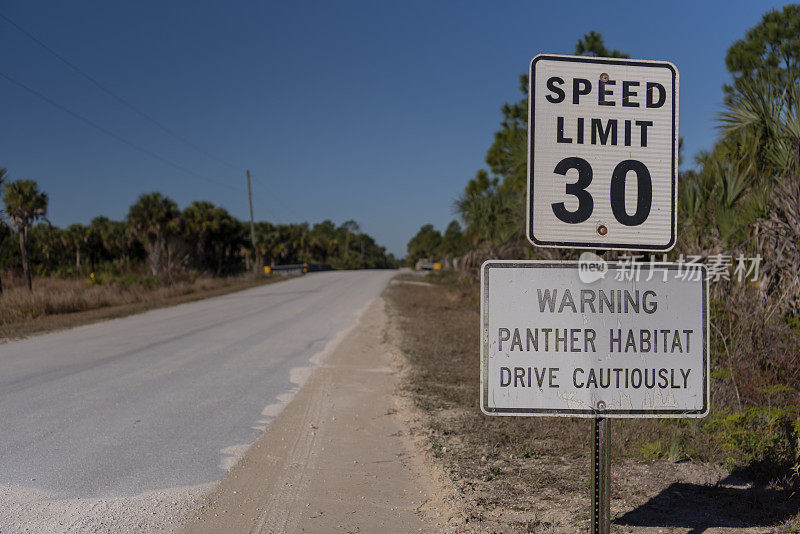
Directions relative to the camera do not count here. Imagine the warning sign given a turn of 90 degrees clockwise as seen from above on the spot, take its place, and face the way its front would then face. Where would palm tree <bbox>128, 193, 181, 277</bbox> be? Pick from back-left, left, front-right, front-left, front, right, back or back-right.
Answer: front-right

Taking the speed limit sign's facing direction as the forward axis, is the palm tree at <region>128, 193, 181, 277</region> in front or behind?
behind

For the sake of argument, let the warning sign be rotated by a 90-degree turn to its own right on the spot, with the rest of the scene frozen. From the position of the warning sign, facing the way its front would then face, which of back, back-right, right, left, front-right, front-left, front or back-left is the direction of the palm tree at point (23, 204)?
front-right

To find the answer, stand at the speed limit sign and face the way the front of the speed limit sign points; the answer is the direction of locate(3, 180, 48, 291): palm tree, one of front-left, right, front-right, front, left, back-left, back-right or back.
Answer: back-right

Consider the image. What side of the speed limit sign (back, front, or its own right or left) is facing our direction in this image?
front

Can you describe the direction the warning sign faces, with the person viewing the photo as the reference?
facing the viewer

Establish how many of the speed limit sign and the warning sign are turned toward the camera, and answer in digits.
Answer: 2
